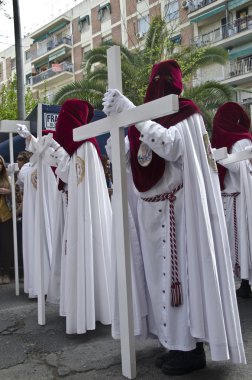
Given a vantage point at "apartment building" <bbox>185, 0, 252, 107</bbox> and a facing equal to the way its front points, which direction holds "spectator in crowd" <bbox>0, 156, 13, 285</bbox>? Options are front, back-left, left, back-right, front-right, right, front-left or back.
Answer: front-left

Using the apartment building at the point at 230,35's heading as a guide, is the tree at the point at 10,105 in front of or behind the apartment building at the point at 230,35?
in front

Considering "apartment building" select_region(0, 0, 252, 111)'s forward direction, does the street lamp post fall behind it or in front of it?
in front
